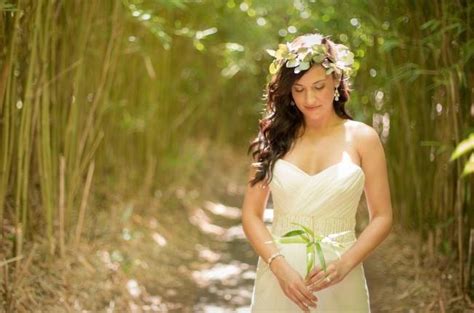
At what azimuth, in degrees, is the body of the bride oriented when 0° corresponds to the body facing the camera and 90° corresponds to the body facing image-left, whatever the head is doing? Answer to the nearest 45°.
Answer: approximately 0°

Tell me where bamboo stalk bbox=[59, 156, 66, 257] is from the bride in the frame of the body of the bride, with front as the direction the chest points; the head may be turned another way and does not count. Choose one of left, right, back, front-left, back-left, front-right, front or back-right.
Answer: back-right
